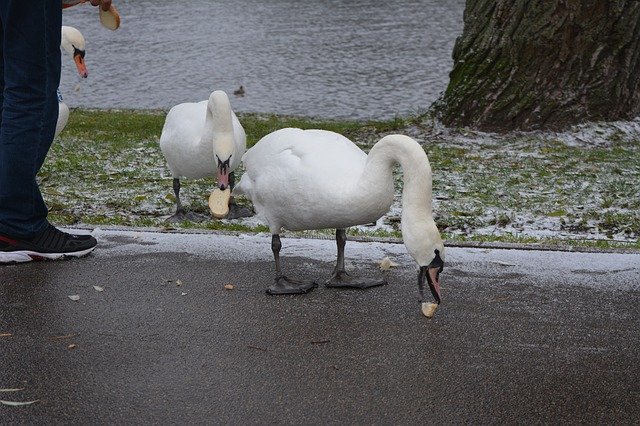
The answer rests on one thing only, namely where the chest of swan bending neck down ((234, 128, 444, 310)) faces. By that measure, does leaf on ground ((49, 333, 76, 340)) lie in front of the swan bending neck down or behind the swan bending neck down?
behind

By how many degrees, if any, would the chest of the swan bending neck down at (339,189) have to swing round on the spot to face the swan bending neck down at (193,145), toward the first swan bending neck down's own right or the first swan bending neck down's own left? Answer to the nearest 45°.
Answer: approximately 135° to the first swan bending neck down's own left

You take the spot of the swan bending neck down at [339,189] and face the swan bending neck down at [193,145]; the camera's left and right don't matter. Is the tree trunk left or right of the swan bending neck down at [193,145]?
right

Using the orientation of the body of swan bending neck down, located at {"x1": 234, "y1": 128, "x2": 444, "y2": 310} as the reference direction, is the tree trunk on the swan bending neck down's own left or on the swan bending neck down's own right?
on the swan bending neck down's own left

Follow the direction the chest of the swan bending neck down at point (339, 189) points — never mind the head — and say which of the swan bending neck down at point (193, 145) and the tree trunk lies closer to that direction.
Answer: the tree trunk

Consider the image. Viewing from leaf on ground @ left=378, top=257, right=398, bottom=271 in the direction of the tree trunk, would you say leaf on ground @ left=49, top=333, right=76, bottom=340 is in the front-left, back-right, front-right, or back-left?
back-left

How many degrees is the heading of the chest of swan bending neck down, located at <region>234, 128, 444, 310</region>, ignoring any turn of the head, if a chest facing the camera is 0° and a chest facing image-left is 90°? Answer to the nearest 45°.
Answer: approximately 270°
